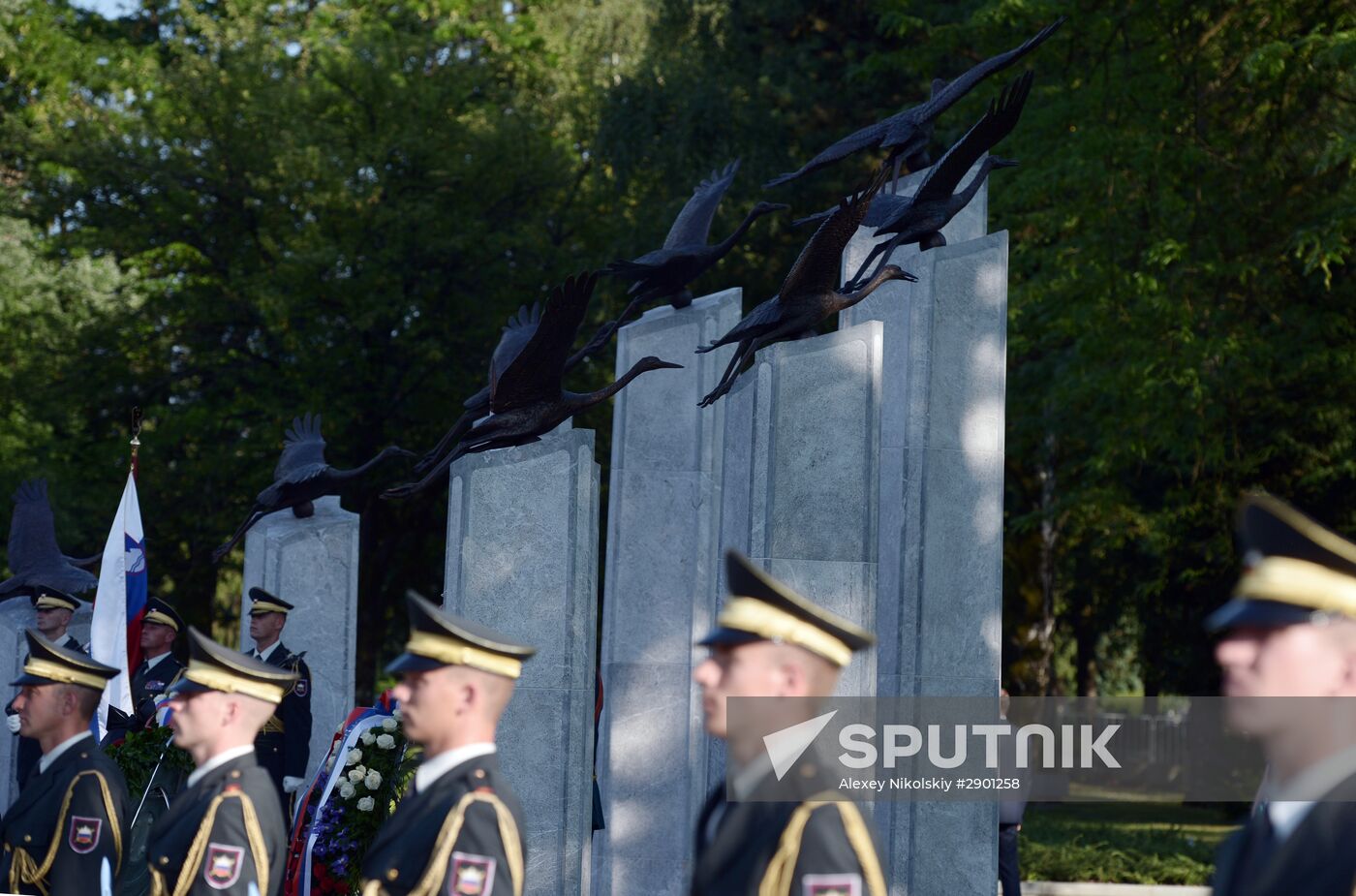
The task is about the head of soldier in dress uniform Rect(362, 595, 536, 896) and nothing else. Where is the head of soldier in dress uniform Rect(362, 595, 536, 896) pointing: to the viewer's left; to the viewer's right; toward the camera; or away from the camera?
to the viewer's left

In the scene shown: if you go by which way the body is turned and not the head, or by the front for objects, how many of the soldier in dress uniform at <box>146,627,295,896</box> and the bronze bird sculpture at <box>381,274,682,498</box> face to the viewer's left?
1

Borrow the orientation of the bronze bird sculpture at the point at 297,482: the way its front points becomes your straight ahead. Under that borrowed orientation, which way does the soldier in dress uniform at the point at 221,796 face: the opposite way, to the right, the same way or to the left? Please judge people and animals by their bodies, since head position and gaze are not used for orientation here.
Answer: the opposite way

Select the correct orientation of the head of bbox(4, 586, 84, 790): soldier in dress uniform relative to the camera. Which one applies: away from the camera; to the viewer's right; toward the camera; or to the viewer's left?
to the viewer's left

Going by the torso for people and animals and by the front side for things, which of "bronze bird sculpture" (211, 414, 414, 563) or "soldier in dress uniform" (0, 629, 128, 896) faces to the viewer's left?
the soldier in dress uniform

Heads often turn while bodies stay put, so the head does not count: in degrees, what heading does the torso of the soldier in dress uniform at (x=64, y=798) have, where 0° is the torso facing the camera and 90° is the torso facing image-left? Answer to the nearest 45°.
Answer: approximately 90°

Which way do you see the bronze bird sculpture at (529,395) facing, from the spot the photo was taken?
facing to the right of the viewer

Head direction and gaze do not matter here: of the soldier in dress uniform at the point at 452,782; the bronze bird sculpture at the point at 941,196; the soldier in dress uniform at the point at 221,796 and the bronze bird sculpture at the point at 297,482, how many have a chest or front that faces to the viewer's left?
2

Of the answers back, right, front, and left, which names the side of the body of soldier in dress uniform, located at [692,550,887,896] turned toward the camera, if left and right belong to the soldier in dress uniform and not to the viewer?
left

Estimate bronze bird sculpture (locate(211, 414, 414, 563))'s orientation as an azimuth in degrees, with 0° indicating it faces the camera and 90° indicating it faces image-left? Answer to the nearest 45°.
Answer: approximately 270°

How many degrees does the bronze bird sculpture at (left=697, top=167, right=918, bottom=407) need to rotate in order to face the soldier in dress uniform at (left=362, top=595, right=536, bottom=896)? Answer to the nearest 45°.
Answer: approximately 90° to its right

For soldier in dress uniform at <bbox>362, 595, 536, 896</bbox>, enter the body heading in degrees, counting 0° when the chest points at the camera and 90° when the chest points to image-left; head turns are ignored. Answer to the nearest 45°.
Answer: approximately 90°

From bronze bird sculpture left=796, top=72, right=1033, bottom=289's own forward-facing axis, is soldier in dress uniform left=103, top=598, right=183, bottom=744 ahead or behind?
behind
